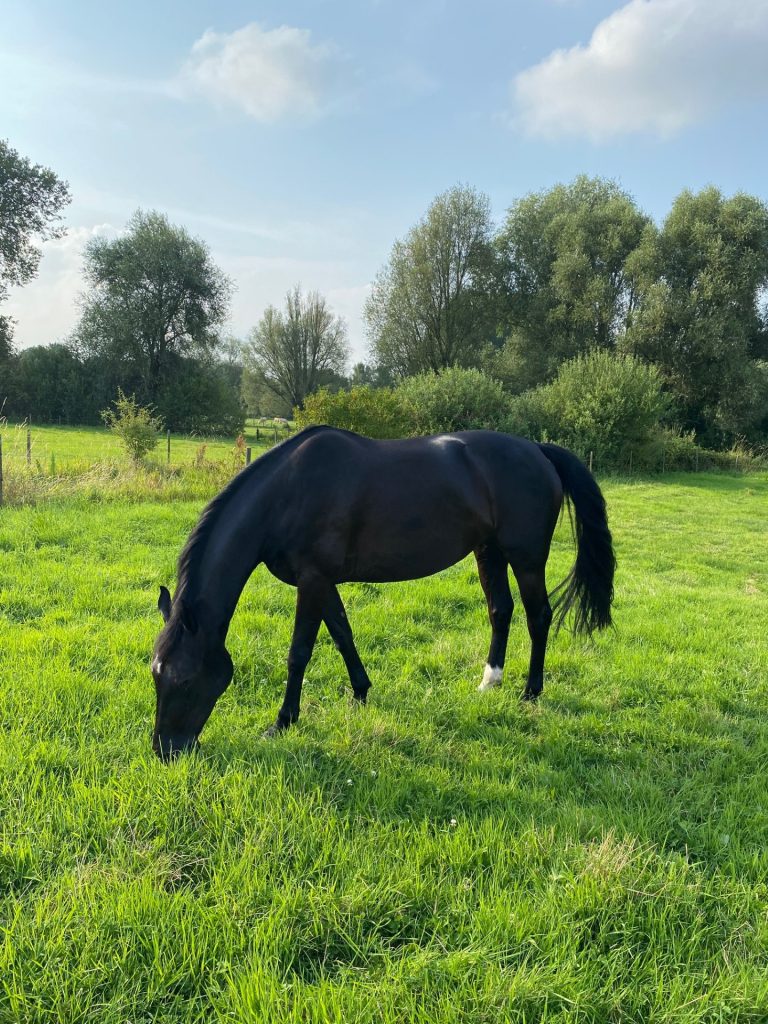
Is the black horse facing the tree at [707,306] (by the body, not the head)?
no

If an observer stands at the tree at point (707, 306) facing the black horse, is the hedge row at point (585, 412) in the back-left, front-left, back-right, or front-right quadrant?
front-right

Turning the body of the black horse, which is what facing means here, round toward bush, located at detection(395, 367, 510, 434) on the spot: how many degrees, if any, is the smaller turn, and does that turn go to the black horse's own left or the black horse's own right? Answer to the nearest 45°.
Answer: approximately 90° to the black horse's own right

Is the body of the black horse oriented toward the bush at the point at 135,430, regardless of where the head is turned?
no

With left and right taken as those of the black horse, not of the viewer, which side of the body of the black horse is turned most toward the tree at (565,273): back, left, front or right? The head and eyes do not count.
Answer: right

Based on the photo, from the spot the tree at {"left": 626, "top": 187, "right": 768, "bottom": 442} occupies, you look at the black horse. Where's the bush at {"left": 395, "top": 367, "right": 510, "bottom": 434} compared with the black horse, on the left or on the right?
right

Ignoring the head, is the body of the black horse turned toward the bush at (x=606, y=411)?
no

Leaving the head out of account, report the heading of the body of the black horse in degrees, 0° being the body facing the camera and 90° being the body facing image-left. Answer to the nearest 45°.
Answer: approximately 90°

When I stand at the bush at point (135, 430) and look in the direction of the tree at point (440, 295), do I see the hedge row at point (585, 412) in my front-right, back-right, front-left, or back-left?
front-right

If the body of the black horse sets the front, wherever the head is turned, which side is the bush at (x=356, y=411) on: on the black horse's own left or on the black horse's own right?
on the black horse's own right
